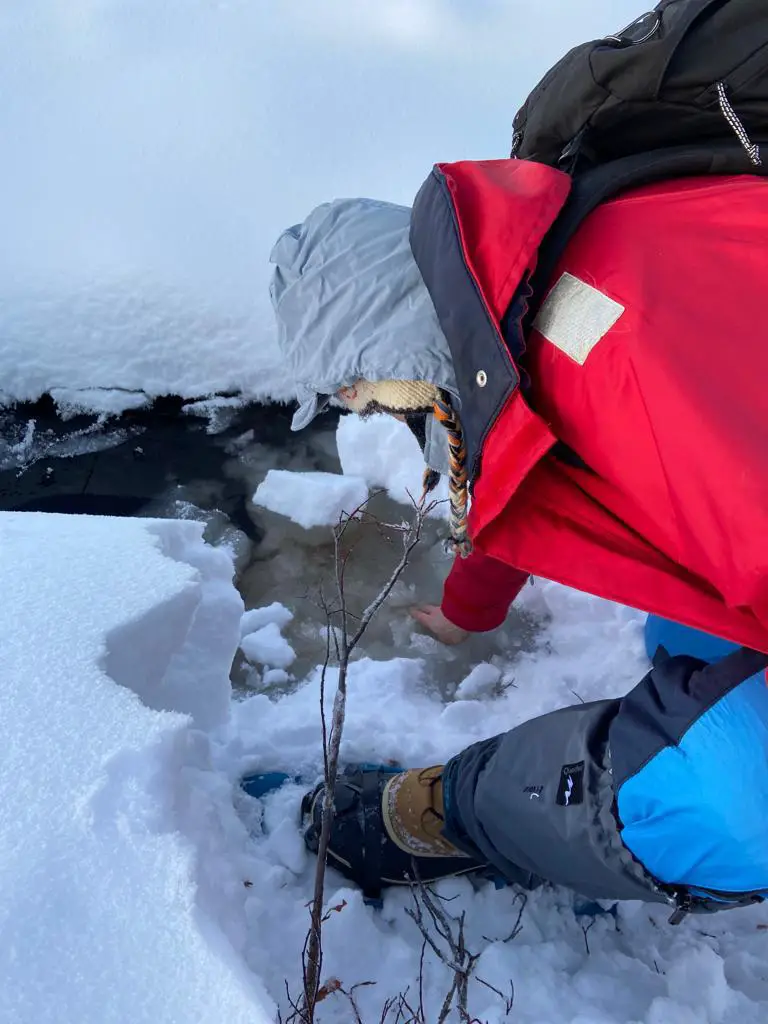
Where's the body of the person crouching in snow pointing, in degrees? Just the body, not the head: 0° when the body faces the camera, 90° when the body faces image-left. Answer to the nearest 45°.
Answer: approximately 90°

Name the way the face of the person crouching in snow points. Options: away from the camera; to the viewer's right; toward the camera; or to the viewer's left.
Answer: to the viewer's left
